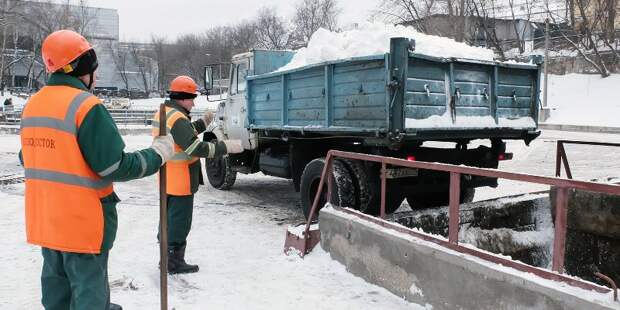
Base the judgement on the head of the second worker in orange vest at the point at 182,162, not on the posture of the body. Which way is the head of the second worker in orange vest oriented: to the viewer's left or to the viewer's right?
to the viewer's right

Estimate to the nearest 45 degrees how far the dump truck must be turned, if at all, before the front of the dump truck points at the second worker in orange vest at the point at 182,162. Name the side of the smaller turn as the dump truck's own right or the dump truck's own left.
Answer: approximately 90° to the dump truck's own left

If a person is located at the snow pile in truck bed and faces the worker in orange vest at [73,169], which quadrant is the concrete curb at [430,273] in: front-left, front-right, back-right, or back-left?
front-left

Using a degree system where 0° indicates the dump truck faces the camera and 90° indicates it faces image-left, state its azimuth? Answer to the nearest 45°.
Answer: approximately 135°

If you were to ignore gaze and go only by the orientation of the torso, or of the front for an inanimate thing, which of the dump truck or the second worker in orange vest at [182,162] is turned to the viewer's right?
the second worker in orange vest

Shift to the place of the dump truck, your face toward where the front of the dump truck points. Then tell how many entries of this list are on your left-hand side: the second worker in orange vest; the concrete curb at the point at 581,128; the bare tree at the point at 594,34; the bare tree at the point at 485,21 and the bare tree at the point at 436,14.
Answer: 1

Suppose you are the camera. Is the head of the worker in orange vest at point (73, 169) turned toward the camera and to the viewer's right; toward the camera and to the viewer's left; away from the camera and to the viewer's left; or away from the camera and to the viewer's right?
away from the camera and to the viewer's right

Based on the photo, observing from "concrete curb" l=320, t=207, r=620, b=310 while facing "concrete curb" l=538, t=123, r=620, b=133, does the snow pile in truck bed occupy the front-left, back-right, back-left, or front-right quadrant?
front-left

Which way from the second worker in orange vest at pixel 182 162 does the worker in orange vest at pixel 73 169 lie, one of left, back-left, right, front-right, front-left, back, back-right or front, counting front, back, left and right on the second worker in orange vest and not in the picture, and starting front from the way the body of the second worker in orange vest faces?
right

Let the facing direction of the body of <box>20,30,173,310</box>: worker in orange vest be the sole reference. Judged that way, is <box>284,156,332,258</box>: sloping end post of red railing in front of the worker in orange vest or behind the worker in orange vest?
in front

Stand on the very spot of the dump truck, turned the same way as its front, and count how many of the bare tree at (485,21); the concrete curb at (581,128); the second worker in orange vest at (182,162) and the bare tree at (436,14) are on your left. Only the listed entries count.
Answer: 1

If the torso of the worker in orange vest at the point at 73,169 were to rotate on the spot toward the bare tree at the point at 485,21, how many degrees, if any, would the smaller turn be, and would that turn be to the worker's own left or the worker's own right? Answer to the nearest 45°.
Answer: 0° — they already face it

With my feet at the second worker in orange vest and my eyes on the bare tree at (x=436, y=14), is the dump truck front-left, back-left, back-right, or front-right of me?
front-right

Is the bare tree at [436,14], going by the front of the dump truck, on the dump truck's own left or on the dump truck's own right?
on the dump truck's own right

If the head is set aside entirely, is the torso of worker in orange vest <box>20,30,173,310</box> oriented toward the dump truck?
yes

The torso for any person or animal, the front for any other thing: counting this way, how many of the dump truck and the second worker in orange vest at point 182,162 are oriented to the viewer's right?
1

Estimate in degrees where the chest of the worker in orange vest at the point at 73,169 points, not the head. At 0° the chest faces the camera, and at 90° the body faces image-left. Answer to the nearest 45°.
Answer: approximately 225°
